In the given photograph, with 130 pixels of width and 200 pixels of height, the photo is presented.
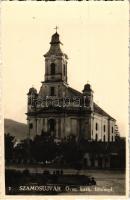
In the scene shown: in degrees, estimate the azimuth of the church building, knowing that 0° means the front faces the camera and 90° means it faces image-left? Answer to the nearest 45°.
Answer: approximately 45°
